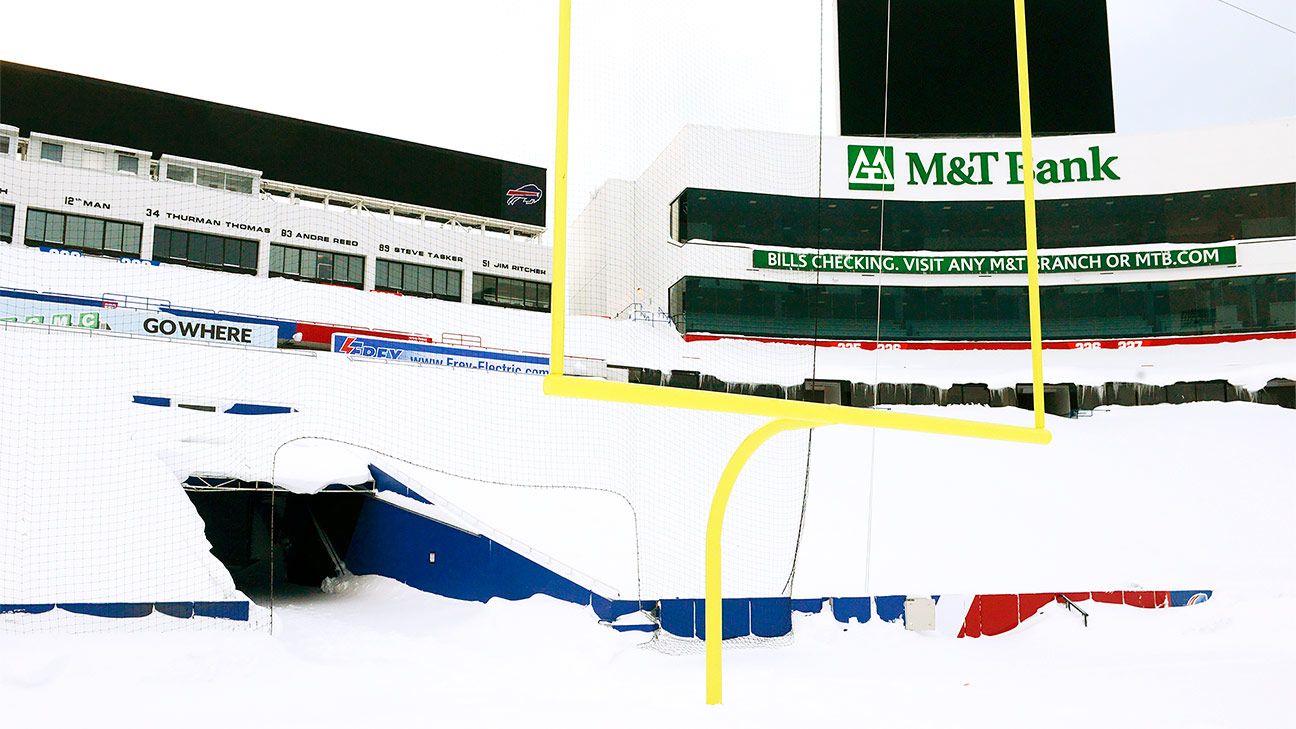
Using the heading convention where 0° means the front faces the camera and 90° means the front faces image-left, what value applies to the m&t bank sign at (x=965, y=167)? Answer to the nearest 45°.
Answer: approximately 0°

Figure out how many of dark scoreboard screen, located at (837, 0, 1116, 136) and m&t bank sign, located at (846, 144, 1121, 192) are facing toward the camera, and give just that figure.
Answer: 2

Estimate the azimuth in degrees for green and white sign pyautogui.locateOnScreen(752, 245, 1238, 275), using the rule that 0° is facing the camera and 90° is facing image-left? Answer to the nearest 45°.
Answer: approximately 0°
